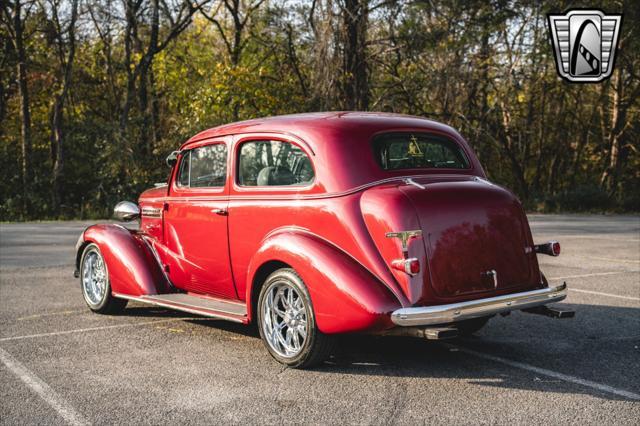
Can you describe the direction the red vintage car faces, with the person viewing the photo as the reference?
facing away from the viewer and to the left of the viewer

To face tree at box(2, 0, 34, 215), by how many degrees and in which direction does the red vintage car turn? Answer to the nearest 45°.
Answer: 0° — it already faces it
